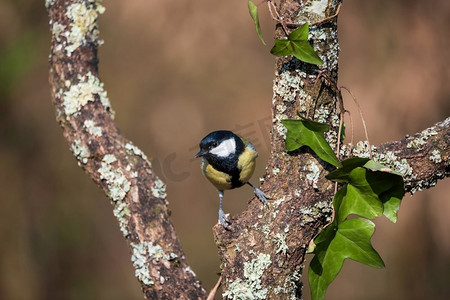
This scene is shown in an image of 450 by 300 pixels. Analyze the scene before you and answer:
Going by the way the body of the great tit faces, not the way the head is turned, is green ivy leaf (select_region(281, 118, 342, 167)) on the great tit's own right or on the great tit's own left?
on the great tit's own left

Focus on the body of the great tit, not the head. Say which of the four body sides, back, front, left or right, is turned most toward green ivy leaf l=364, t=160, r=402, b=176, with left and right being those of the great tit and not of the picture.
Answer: left

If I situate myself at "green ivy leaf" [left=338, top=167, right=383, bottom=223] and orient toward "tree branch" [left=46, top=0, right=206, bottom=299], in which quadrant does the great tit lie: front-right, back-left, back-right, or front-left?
front-right

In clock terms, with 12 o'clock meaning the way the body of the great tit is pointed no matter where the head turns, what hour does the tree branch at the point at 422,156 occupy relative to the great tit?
The tree branch is roughly at 9 o'clock from the great tit.

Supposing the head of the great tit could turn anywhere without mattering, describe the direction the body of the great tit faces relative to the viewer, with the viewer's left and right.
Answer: facing the viewer and to the left of the viewer

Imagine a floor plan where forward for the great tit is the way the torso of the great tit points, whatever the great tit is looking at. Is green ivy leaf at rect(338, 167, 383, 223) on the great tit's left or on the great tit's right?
on the great tit's left
